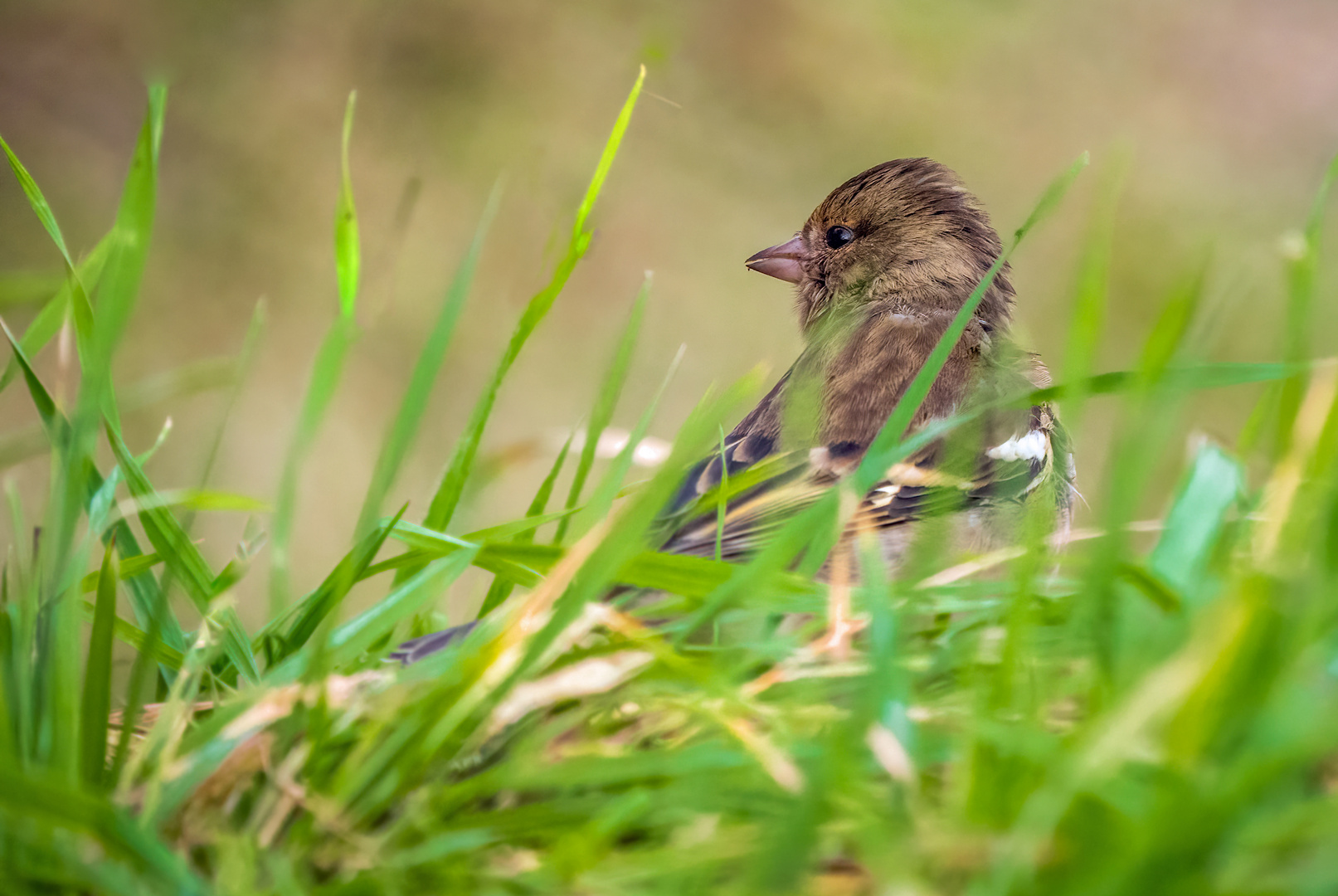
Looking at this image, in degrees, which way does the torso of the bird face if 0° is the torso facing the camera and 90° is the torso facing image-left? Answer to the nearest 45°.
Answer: approximately 225°

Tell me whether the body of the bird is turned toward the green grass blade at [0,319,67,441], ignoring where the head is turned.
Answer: no

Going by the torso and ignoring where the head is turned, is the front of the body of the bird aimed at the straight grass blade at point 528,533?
no
